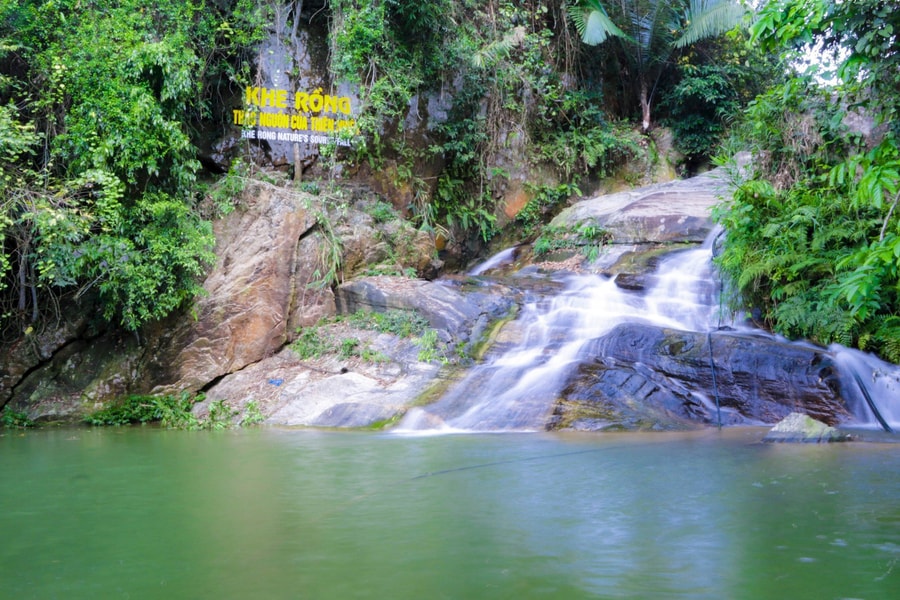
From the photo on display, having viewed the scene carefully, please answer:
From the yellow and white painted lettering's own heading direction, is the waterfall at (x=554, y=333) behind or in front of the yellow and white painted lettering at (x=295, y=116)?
in front

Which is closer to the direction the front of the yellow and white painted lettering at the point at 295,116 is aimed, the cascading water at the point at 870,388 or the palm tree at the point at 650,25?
the cascading water

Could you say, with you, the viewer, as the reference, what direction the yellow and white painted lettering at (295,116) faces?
facing the viewer

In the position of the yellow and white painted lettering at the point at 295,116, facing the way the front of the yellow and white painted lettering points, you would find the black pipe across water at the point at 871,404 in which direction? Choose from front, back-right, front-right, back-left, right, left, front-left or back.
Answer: front-left

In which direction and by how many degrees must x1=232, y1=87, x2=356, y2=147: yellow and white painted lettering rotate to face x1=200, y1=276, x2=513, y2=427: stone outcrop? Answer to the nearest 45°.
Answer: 0° — it already faces it

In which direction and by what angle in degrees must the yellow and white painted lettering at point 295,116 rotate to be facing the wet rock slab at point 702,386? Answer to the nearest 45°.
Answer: approximately 45° to its left

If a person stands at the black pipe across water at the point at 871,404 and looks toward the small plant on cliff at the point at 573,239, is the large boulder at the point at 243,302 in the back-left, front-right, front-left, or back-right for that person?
front-left

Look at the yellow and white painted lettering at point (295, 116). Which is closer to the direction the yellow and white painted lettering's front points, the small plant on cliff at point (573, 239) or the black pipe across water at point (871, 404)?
the black pipe across water

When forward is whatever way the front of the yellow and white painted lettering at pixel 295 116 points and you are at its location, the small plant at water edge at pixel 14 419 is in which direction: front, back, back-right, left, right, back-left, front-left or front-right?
front-right

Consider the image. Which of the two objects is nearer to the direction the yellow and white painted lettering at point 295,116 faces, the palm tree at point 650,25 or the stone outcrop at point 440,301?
the stone outcrop

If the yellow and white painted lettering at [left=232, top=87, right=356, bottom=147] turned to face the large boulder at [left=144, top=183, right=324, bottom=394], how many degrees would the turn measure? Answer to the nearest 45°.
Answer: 0° — it already faces it

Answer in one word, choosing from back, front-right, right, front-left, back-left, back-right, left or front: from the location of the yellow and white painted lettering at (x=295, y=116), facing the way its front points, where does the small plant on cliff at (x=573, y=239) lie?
left
